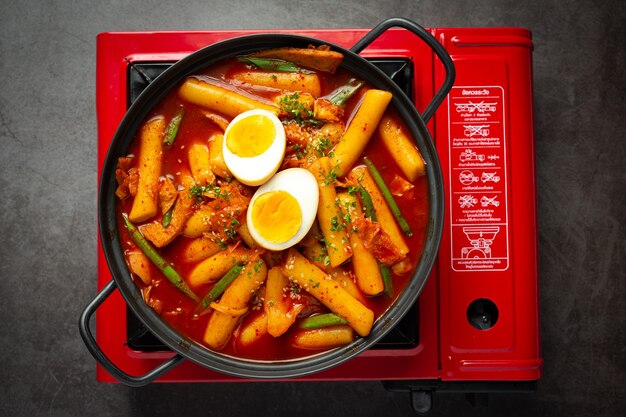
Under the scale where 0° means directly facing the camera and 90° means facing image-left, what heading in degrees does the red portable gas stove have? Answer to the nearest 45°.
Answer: approximately 0°
